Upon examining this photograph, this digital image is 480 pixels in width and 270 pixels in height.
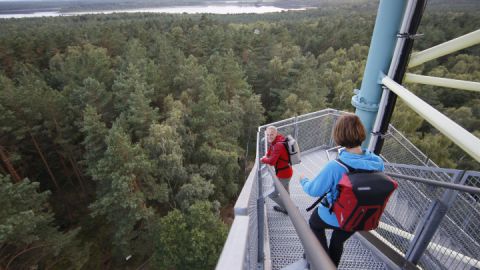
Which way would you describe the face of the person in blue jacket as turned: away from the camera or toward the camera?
away from the camera

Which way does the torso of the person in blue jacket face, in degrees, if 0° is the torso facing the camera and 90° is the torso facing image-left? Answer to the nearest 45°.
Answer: approximately 135°

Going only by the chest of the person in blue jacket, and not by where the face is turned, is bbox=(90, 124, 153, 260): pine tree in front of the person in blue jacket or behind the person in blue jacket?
in front

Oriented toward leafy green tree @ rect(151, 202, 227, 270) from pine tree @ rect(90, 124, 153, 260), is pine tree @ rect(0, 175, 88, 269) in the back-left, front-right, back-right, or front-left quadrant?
back-right

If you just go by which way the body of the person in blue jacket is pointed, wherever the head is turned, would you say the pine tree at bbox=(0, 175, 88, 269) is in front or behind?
in front
